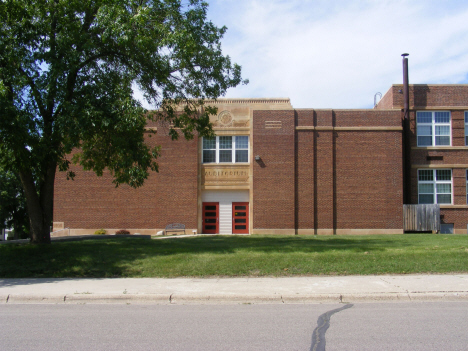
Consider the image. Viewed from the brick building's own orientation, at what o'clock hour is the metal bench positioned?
The metal bench is roughly at 3 o'clock from the brick building.

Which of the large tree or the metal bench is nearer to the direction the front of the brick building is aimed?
the large tree

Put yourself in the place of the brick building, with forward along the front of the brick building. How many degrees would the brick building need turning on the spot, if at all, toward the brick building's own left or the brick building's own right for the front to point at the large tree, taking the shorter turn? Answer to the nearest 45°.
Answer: approximately 45° to the brick building's own right

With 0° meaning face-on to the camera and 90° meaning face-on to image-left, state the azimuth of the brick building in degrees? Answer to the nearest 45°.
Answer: approximately 0°
